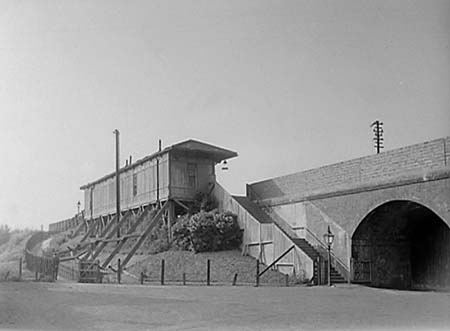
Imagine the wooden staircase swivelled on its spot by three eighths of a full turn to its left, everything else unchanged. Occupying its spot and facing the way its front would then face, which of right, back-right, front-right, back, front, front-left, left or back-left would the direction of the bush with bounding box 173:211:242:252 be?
left

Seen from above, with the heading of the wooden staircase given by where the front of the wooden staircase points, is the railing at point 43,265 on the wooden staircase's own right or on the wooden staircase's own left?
on the wooden staircase's own right

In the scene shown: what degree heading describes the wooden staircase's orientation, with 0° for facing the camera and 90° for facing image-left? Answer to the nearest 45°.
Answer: approximately 315°
